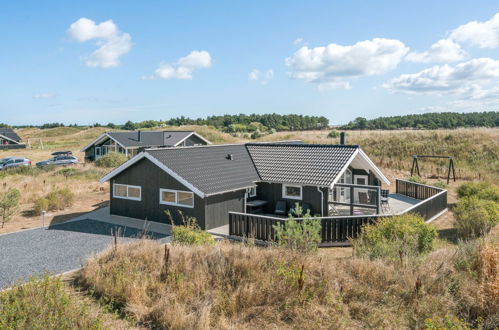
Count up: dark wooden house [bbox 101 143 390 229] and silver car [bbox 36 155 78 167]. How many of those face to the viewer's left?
1

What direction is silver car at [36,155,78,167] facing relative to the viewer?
to the viewer's left

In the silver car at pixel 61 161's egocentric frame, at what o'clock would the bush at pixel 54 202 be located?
The bush is roughly at 9 o'clock from the silver car.

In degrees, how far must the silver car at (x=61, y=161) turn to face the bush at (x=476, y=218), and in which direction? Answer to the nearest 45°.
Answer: approximately 90° to its left

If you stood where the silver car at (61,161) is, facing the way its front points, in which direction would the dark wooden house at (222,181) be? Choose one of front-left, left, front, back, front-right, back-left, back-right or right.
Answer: left

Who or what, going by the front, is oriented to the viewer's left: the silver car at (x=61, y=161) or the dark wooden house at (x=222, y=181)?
the silver car

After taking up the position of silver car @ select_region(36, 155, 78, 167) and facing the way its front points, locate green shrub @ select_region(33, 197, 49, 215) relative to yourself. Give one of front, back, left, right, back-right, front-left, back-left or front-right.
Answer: left
